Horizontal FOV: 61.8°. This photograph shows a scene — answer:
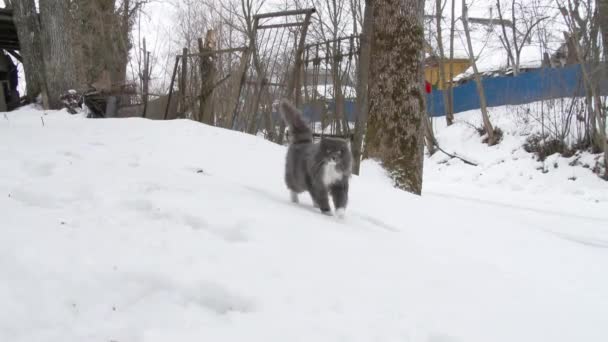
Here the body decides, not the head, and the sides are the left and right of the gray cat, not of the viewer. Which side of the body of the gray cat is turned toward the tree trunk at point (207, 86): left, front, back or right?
back

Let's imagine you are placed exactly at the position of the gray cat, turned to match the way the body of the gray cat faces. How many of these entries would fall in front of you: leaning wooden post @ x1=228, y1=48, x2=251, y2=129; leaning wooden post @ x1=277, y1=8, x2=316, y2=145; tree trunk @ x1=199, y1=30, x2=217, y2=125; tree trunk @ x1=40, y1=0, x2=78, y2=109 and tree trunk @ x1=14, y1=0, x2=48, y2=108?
0

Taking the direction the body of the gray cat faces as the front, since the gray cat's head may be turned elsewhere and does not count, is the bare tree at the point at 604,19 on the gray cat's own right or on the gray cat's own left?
on the gray cat's own left

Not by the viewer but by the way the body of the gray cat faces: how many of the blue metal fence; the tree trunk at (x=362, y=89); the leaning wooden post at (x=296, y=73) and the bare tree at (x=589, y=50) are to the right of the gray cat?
0

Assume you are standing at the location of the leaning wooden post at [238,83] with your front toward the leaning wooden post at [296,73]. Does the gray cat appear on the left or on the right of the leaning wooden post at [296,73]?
right

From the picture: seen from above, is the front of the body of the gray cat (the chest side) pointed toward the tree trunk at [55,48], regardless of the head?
no

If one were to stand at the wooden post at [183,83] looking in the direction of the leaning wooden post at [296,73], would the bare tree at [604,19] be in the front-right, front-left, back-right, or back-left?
front-left

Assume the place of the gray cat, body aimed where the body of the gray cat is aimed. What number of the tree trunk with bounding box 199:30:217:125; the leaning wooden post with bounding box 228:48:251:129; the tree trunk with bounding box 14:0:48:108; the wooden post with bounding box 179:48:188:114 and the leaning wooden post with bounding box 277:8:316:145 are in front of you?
0

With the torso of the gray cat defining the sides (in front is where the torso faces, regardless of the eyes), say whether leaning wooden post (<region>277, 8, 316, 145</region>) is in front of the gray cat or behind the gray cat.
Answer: behind

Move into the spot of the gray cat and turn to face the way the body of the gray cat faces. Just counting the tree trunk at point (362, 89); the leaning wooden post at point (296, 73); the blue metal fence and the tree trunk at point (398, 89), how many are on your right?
0

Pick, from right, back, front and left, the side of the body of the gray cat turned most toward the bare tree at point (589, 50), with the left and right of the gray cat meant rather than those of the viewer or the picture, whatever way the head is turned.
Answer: left

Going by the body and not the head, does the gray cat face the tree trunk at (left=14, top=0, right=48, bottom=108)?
no

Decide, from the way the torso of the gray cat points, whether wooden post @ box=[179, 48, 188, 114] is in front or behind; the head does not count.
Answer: behind

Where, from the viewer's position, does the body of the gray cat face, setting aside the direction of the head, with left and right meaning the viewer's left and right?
facing the viewer and to the right of the viewer

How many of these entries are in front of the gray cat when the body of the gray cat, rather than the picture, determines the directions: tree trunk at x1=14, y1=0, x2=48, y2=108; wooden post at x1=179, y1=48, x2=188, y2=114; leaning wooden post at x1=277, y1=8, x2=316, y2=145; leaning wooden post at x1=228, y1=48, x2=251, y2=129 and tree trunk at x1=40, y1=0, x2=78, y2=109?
0

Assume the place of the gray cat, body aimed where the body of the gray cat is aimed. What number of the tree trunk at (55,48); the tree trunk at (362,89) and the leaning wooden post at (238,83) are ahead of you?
0
